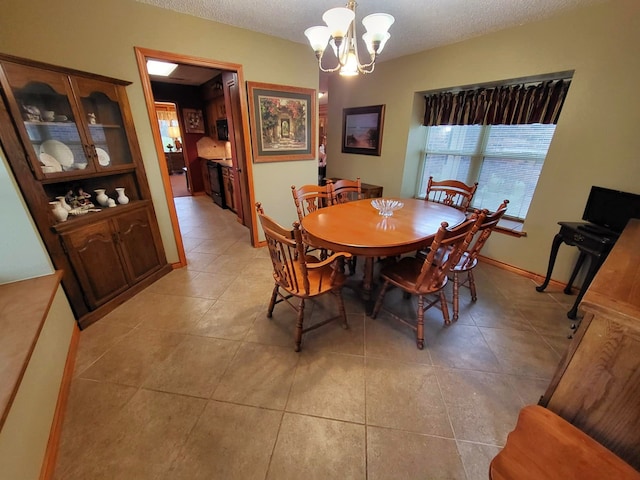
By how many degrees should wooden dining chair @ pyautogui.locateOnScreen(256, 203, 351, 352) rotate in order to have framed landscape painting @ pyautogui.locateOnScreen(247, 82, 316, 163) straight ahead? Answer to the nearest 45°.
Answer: approximately 45° to its left

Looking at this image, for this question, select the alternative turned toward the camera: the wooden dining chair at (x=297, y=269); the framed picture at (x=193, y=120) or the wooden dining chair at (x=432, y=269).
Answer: the framed picture

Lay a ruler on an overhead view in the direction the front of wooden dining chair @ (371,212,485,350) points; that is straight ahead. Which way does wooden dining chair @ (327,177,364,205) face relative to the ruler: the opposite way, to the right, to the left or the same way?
the opposite way

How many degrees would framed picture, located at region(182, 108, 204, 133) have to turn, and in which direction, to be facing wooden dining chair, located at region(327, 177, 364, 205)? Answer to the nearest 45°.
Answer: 0° — it already faces it

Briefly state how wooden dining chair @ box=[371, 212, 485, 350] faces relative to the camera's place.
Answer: facing away from the viewer and to the left of the viewer

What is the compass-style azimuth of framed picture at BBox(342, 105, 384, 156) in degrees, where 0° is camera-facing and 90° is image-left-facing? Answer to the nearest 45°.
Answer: approximately 45°

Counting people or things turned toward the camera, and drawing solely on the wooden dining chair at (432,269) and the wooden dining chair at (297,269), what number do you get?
0

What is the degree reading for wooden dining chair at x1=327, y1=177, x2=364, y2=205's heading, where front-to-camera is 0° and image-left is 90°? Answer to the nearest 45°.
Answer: approximately 315°

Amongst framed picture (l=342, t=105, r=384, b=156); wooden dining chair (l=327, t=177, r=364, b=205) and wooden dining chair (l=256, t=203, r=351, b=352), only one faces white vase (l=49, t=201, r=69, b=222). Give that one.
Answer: the framed picture

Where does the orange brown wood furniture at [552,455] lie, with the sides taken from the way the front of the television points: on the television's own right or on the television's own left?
on the television's own left

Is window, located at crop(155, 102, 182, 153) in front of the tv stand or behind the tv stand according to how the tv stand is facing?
in front

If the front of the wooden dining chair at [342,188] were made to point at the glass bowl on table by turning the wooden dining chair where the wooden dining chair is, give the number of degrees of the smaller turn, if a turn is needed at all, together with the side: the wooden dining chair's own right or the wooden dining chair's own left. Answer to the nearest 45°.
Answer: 0° — it already faces it

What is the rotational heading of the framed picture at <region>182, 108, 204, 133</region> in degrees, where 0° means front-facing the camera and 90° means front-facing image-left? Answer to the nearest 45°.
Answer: approximately 0°

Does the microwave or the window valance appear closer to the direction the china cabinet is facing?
the window valance

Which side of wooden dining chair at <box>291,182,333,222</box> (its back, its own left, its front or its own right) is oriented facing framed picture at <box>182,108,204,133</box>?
back

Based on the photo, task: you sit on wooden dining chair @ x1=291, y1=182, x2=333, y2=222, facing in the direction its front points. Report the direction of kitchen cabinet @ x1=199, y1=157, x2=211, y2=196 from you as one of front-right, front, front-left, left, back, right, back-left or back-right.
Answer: back
